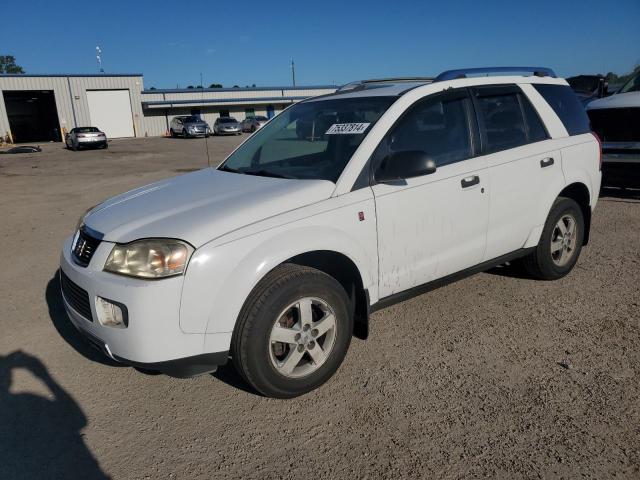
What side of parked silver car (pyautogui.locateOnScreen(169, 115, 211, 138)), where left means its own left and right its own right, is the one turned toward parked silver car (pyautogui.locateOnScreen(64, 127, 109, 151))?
right

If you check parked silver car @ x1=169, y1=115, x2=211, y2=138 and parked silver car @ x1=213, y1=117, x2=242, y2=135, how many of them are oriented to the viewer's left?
0

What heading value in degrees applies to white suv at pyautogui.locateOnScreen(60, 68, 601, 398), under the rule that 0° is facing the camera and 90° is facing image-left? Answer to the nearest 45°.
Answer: approximately 45°

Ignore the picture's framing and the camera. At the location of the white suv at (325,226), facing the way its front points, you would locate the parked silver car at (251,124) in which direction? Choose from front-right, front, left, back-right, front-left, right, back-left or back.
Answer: back-right

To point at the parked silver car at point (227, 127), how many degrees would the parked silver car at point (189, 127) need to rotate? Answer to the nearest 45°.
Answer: approximately 45° to its left

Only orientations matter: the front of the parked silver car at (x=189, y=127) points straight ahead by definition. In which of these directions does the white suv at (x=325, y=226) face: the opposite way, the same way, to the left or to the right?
to the right

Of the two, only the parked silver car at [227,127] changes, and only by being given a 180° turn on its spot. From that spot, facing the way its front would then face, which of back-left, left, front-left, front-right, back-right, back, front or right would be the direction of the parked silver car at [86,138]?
left

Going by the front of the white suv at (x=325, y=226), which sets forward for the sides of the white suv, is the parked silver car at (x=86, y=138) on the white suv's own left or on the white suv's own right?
on the white suv's own right

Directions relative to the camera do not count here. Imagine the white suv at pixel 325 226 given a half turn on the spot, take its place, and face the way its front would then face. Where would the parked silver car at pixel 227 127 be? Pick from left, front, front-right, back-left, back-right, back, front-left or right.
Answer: front-left

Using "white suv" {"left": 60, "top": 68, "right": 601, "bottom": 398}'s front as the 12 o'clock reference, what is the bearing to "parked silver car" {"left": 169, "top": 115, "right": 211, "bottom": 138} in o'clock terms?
The parked silver car is roughly at 4 o'clock from the white suv.

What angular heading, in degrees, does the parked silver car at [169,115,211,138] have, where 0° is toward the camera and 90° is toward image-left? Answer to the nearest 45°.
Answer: approximately 315°

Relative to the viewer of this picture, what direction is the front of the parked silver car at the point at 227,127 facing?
facing the viewer and to the right of the viewer
